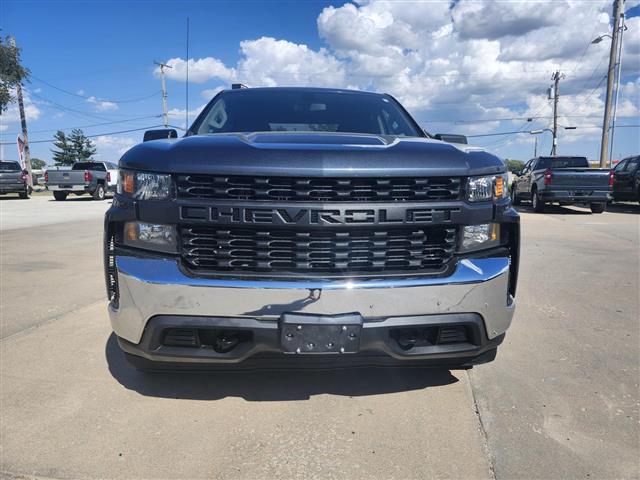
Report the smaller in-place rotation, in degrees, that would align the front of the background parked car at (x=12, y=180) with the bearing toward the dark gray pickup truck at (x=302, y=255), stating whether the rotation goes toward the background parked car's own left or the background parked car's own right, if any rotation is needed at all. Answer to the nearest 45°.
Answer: approximately 135° to the background parked car's own right

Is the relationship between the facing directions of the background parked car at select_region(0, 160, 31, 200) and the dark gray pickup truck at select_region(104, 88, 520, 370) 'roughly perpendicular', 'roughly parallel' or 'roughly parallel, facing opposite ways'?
roughly parallel, facing opposite ways

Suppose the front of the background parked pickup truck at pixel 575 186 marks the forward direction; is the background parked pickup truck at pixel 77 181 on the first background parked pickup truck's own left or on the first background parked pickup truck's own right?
on the first background parked pickup truck's own left

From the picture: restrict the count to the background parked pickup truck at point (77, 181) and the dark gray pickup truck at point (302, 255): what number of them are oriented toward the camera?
1

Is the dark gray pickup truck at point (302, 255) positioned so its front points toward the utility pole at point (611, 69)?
no

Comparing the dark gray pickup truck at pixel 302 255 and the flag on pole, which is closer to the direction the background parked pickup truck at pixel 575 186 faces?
the flag on pole

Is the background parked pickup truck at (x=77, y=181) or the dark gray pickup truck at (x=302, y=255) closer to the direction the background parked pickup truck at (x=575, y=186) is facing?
the background parked pickup truck at (x=77, y=181)

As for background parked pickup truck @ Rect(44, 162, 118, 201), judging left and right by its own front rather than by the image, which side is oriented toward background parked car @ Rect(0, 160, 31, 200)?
left

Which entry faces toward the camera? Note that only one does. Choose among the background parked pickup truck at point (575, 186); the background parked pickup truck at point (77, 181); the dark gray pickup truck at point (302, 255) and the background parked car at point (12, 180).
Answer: the dark gray pickup truck

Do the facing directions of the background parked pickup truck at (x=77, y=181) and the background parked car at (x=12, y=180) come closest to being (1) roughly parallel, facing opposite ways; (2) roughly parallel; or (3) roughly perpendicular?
roughly parallel

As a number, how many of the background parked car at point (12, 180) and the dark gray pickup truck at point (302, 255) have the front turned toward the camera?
1

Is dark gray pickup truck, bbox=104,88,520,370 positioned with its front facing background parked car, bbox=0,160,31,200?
no

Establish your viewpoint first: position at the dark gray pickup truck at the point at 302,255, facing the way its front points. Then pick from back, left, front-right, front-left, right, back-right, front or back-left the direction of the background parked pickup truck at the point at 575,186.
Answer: back-left

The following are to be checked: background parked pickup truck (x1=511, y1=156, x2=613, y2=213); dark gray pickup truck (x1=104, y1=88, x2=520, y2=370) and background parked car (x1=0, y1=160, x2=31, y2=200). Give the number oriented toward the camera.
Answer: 1

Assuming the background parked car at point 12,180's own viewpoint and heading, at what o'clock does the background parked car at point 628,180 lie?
the background parked car at point 628,180 is roughly at 3 o'clock from the background parked car at point 12,180.

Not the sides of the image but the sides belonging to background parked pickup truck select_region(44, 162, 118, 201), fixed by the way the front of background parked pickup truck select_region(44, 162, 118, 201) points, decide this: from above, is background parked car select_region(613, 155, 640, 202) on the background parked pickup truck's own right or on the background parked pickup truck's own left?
on the background parked pickup truck's own right

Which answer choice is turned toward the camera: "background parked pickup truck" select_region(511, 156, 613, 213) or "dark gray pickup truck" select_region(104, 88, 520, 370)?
the dark gray pickup truck

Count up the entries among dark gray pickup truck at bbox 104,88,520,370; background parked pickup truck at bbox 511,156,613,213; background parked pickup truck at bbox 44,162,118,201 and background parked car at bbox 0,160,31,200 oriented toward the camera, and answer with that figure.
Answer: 1

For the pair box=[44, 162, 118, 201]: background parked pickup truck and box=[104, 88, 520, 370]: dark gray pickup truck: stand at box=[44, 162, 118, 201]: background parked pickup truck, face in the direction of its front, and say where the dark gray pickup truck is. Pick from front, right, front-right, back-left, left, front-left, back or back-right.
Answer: back-right

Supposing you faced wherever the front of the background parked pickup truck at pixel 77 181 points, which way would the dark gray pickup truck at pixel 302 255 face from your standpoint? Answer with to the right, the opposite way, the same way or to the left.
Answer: the opposite way
